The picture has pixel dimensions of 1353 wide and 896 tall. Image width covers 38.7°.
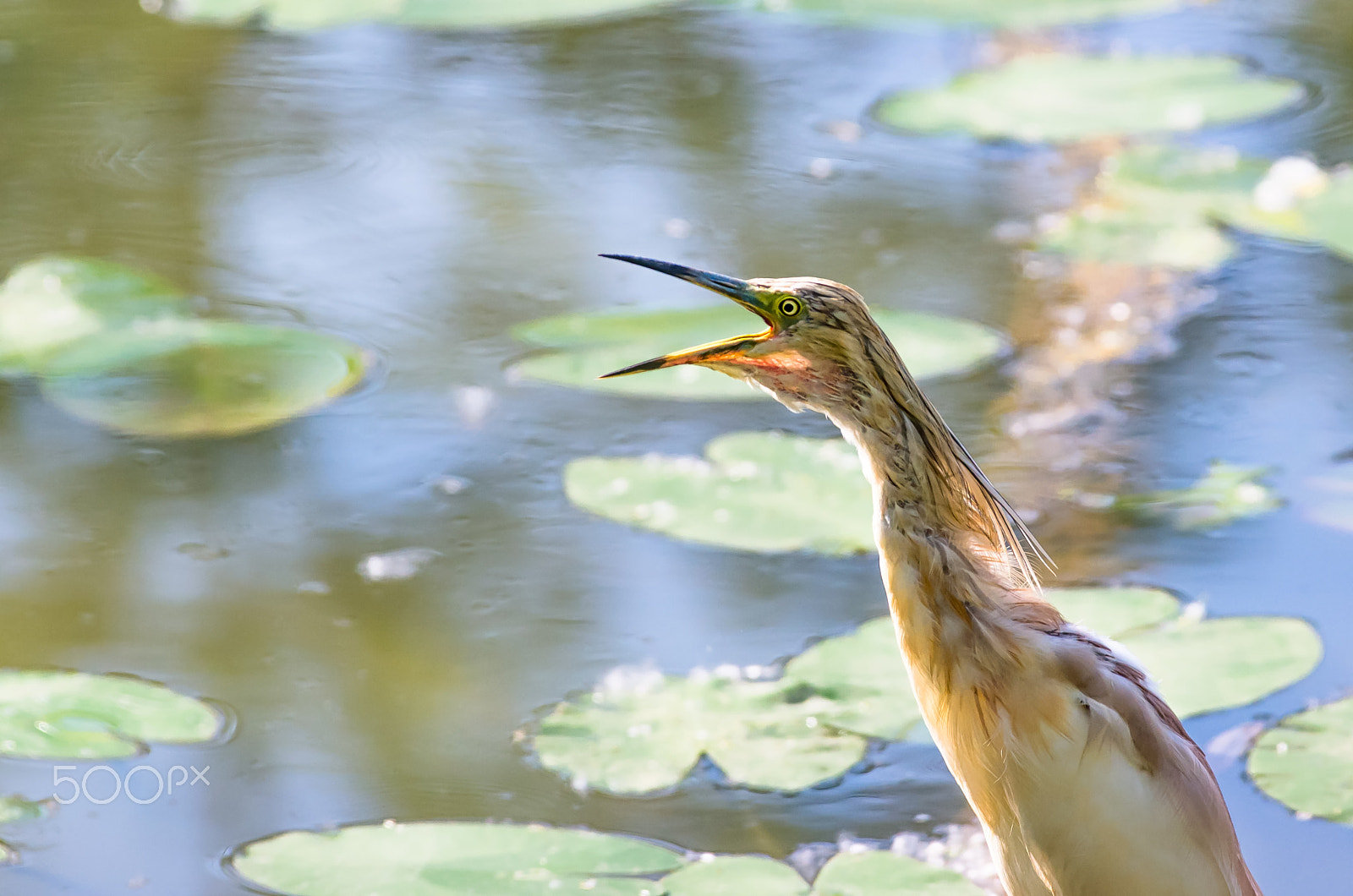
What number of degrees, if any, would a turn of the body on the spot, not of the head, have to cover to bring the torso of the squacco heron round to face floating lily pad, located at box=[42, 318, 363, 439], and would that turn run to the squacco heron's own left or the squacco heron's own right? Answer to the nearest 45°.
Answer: approximately 45° to the squacco heron's own right

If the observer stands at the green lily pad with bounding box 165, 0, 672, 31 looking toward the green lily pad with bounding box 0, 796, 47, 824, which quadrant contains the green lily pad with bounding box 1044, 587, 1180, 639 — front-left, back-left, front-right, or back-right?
front-left

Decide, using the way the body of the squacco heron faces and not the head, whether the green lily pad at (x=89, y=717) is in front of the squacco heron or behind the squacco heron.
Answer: in front

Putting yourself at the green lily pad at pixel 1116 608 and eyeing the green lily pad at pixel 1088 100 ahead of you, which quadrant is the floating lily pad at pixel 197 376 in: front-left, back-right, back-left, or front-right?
front-left

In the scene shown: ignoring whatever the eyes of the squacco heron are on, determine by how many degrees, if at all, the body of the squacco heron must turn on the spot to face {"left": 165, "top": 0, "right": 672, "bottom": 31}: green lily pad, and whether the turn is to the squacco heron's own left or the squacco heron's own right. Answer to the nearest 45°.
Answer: approximately 45° to the squacco heron's own right

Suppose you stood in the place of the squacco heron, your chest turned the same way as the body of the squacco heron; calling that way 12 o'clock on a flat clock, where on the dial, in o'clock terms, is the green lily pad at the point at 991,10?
The green lily pad is roughly at 3 o'clock from the squacco heron.

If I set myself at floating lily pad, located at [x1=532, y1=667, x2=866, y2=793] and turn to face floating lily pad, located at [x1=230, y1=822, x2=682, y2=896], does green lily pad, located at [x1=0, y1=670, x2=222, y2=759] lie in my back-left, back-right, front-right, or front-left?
front-right

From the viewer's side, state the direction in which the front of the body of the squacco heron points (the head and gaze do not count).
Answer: to the viewer's left

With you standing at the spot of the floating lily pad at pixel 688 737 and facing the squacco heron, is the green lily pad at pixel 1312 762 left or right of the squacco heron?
left

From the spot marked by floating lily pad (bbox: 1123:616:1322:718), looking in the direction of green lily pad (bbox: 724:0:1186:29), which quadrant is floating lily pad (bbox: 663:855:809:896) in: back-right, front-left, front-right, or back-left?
back-left

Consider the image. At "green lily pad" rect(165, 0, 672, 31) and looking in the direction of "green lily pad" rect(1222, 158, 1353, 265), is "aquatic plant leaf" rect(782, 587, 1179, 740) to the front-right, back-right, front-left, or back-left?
front-right

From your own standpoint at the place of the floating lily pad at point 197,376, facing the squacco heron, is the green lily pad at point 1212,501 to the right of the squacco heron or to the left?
left

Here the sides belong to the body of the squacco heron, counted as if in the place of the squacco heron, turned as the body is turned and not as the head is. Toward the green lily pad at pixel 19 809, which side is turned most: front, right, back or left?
front

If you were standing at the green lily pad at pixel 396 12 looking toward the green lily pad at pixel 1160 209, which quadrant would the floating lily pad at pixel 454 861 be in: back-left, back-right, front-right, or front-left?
front-right
